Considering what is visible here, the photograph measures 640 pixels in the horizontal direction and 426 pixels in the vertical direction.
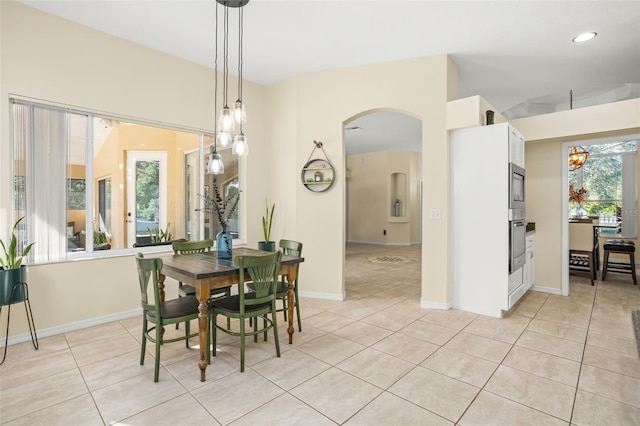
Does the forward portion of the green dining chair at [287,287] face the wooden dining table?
yes

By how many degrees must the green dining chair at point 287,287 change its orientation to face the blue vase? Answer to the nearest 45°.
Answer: approximately 45° to its right

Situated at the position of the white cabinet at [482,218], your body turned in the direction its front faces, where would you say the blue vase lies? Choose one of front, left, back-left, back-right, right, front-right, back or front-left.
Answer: back-right

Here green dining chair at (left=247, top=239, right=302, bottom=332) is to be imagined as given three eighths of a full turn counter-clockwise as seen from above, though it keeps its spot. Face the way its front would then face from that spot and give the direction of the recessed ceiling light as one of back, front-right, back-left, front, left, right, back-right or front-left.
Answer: front

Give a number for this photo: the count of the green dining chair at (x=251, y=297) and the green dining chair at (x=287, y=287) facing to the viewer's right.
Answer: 0

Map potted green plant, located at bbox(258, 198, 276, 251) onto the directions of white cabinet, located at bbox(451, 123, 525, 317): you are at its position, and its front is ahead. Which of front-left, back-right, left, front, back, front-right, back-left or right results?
back
